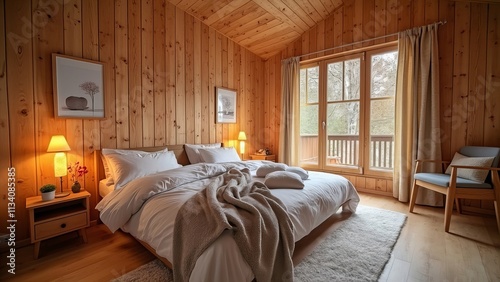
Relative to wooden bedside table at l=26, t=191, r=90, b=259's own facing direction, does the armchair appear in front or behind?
in front

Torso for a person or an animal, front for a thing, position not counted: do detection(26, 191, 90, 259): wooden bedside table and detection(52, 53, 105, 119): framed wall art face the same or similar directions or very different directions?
same or similar directions

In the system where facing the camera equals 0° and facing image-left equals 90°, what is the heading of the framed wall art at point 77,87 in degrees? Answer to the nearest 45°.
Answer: approximately 315°

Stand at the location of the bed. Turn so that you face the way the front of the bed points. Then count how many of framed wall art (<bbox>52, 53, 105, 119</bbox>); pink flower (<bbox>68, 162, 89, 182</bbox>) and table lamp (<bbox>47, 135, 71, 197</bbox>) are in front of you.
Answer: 0

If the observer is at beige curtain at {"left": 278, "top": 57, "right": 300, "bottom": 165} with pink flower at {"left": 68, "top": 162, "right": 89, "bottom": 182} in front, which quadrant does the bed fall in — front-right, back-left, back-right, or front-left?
front-left

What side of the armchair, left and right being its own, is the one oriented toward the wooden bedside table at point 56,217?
front

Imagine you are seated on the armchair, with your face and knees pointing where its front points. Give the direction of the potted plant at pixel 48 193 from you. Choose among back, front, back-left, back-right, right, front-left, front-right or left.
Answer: front

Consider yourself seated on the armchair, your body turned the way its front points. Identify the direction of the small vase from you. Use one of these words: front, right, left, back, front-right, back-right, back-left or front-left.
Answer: front

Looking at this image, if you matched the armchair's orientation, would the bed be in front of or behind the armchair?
in front

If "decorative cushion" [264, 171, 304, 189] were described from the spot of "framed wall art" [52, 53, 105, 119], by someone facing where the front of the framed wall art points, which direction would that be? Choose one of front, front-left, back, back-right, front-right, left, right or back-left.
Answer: front

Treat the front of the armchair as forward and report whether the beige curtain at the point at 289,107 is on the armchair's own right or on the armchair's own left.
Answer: on the armchair's own right

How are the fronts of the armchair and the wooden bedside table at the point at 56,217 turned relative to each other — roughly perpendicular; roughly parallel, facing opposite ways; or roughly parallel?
roughly parallel, facing opposite ways

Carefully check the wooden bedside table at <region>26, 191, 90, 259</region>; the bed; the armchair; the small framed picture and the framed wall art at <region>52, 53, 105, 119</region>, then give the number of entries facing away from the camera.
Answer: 0

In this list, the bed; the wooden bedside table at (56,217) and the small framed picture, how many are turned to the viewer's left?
0

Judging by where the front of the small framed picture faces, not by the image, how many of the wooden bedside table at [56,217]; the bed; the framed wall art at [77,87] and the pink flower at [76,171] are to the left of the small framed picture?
0
